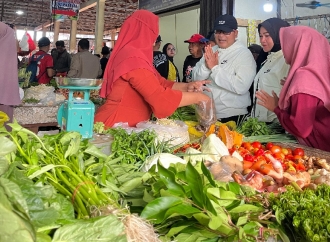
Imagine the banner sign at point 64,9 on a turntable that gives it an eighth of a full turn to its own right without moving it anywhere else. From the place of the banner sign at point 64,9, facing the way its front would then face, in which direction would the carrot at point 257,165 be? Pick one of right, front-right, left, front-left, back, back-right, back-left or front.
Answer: front-left

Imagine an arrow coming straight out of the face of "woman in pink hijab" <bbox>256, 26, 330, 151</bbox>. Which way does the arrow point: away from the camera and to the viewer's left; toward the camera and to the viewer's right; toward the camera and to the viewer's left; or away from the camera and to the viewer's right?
away from the camera and to the viewer's left

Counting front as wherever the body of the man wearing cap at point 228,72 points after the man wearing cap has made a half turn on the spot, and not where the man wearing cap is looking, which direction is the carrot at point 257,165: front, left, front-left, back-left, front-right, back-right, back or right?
back-right

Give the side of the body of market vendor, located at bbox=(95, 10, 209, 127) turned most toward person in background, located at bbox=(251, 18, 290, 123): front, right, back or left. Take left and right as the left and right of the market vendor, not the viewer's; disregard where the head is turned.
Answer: front

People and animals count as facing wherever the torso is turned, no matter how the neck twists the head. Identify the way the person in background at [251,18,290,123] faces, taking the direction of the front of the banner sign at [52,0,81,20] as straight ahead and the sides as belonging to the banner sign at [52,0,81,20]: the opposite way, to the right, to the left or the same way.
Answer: to the right

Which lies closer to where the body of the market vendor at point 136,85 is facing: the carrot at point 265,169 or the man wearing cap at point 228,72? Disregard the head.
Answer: the man wearing cap

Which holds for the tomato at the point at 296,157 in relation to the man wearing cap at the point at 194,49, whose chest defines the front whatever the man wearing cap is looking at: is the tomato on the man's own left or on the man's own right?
on the man's own left

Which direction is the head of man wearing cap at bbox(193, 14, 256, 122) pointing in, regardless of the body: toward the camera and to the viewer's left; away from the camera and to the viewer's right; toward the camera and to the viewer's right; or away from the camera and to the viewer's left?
toward the camera and to the viewer's left

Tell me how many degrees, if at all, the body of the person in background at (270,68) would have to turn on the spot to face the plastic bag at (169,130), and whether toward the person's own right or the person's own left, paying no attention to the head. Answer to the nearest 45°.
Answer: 0° — they already face it

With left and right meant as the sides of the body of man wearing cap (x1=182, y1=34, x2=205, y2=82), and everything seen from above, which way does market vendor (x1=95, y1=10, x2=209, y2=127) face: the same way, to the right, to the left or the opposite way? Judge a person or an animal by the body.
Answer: the opposite way
